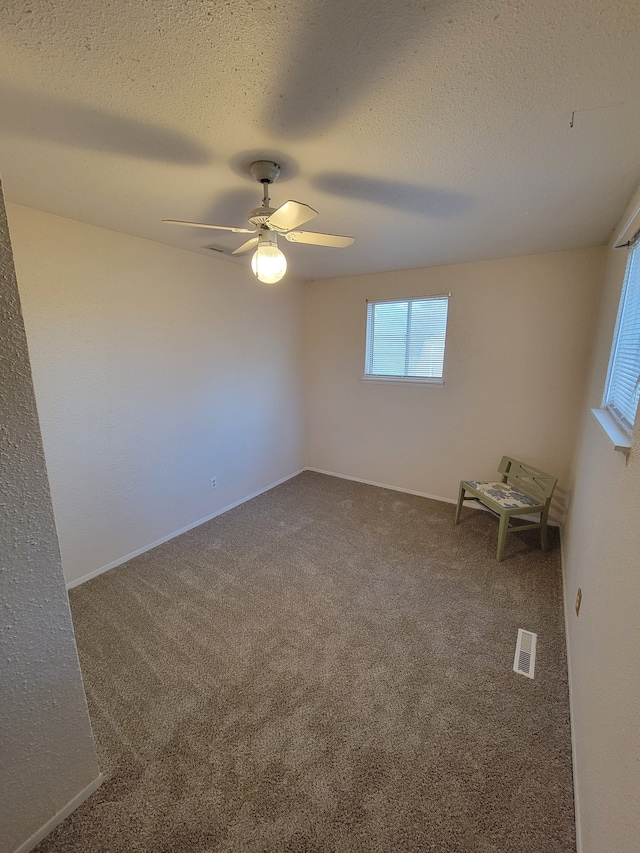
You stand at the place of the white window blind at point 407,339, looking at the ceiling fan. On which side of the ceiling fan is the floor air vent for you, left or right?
left

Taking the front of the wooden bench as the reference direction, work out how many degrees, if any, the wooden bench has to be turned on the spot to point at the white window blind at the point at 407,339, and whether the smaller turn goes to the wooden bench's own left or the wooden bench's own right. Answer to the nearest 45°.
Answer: approximately 90° to the wooden bench's own right

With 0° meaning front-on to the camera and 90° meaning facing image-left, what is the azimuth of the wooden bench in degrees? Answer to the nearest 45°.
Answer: approximately 45°

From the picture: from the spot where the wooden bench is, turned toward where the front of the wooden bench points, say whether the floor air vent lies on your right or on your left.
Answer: on your left

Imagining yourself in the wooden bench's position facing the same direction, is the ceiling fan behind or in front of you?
in front

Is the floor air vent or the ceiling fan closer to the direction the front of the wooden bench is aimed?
the ceiling fan
